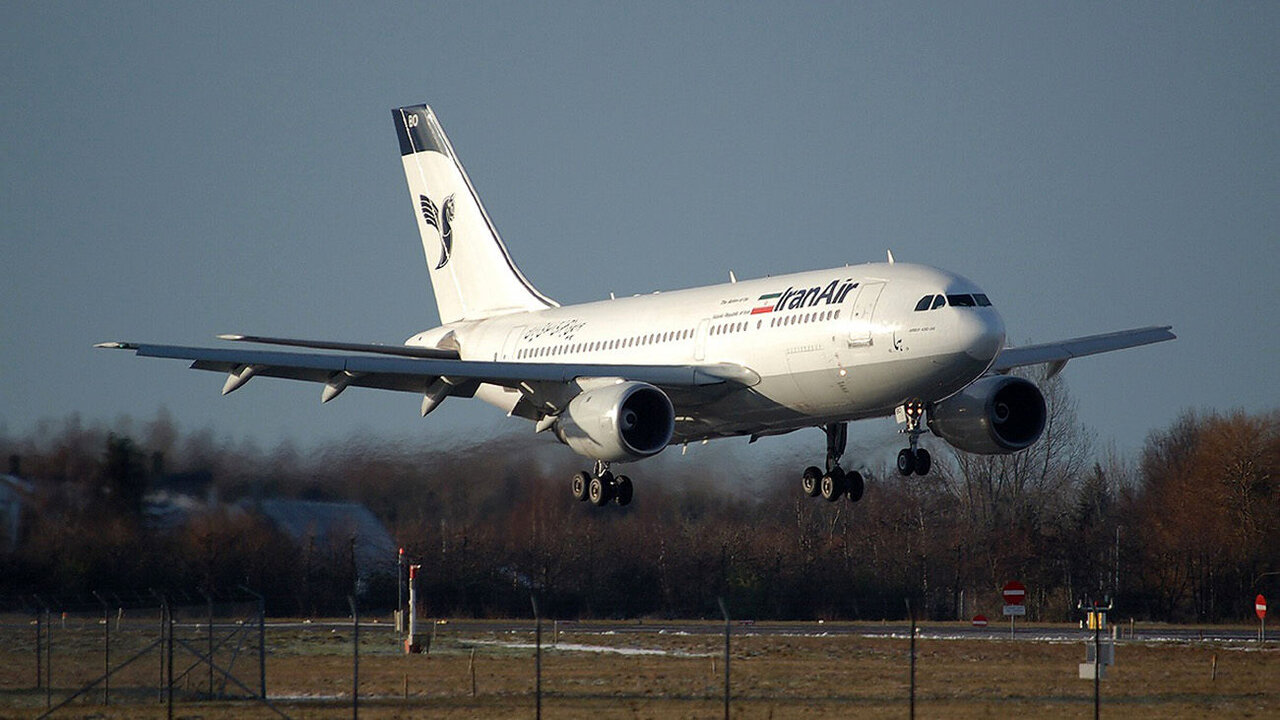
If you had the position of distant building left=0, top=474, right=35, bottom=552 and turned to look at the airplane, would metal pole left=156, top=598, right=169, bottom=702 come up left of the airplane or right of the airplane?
right

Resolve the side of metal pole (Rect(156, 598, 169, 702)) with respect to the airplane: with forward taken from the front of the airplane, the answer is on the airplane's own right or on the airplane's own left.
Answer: on the airplane's own right

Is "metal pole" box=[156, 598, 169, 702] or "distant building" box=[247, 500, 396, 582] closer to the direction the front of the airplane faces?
the metal pole

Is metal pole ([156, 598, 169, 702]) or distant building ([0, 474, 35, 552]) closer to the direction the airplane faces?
the metal pole

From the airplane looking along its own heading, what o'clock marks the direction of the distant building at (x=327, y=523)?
The distant building is roughly at 6 o'clock from the airplane.

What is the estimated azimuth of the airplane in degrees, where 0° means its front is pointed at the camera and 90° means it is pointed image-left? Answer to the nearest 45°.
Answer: approximately 315°

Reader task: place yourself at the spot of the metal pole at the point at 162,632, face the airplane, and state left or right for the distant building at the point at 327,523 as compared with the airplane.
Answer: left

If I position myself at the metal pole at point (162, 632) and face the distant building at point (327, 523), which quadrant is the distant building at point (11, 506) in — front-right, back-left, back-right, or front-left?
front-left
